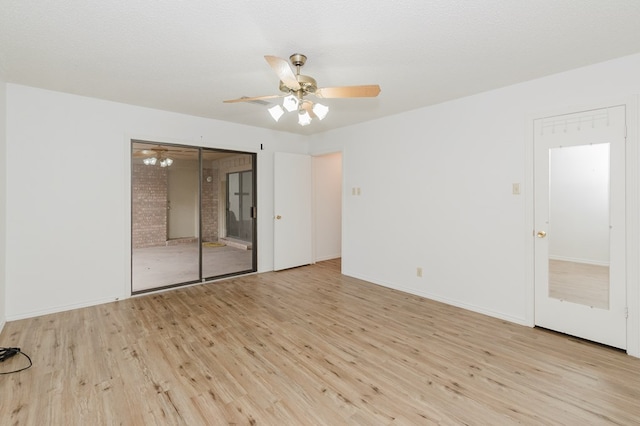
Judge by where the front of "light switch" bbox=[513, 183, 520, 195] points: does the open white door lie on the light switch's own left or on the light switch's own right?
on the light switch's own right

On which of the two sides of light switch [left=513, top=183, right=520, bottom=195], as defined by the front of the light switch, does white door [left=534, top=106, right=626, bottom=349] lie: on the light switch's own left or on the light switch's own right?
on the light switch's own left

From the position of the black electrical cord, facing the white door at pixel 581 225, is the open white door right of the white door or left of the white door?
left

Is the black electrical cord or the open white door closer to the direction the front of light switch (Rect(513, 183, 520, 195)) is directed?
the black electrical cord

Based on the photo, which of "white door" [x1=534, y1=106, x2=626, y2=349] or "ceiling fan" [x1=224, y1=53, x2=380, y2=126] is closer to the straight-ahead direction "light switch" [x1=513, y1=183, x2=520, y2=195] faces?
the ceiling fan

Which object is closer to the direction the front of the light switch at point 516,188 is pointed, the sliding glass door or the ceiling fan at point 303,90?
the ceiling fan

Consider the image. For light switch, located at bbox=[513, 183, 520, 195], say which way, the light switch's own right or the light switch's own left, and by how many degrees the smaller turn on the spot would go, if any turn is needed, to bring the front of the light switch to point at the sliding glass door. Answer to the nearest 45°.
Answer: approximately 90° to the light switch's own right

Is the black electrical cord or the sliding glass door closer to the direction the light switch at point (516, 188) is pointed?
the black electrical cord

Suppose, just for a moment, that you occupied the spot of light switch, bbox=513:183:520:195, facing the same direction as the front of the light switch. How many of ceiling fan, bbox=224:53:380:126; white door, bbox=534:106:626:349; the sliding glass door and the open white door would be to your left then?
1

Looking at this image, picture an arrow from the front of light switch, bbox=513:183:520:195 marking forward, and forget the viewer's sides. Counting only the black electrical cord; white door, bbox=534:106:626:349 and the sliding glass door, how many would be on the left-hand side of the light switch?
1

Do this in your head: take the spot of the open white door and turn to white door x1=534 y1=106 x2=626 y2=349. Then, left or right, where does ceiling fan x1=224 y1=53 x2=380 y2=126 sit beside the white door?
right

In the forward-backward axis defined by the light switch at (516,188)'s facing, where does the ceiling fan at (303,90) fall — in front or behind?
in front
